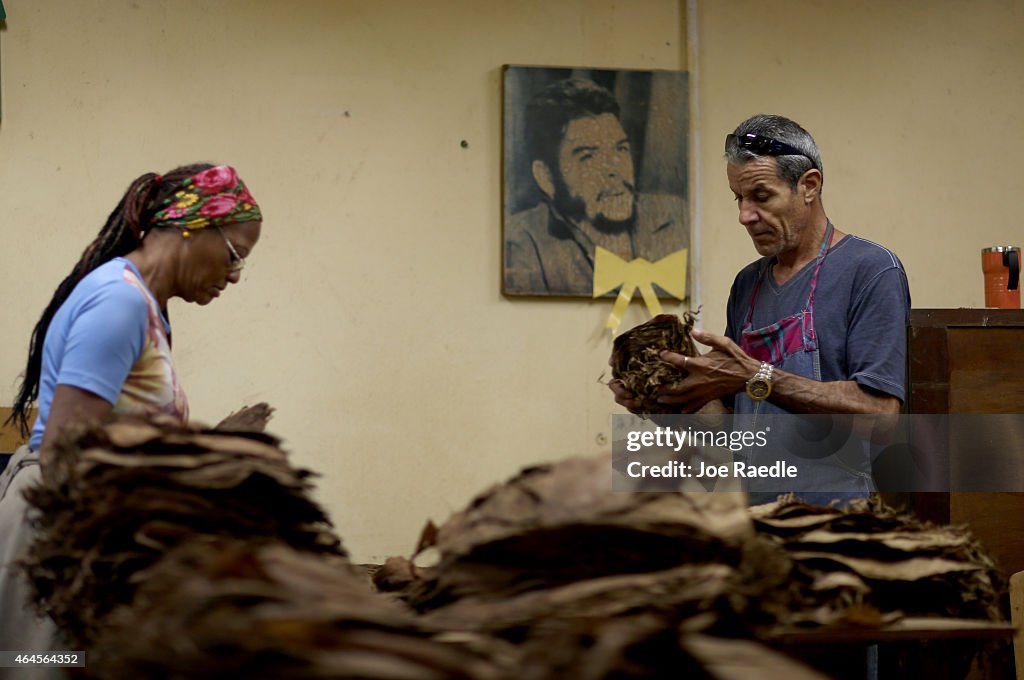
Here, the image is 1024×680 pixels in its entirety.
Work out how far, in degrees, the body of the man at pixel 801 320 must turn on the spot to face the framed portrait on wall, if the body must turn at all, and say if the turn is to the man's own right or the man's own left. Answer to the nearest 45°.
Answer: approximately 90° to the man's own right

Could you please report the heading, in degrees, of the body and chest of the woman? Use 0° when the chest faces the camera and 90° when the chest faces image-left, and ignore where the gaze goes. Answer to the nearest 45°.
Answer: approximately 270°

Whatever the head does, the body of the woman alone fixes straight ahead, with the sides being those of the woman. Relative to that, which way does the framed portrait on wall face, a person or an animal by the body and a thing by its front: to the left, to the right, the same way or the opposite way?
to the right

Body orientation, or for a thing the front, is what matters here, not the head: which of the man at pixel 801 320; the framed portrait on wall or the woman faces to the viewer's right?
the woman

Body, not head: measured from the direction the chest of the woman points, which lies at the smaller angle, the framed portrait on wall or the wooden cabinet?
the wooden cabinet

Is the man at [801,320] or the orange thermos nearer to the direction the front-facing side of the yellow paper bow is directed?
the man

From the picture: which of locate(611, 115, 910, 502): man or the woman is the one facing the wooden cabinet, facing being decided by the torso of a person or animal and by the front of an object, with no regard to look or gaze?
the woman
